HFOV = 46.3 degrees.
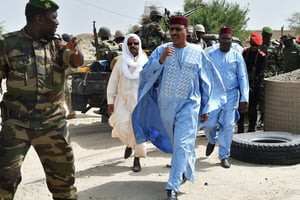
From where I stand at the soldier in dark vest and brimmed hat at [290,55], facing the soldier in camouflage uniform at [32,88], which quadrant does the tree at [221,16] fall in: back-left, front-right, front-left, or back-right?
back-right

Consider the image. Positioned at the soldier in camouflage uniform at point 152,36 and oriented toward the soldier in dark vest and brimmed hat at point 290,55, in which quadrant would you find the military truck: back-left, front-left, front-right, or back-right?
back-right

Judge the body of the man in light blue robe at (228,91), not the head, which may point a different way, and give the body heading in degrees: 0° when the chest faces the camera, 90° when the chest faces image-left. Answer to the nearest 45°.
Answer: approximately 0°

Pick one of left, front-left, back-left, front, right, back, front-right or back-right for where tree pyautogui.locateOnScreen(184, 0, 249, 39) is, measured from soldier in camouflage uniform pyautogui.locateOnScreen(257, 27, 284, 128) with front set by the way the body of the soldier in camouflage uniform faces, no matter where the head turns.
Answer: back-right

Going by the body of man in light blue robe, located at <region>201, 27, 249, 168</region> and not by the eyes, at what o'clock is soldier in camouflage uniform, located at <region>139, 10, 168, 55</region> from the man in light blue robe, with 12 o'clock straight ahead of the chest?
The soldier in camouflage uniform is roughly at 5 o'clock from the man in light blue robe.

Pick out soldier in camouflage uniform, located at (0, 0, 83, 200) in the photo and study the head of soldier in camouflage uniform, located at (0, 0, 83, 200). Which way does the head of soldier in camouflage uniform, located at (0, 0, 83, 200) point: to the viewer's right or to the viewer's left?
to the viewer's right

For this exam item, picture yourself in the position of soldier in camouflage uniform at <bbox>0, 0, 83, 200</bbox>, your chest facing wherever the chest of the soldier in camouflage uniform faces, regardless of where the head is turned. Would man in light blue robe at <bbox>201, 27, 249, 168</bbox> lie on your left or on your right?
on your left

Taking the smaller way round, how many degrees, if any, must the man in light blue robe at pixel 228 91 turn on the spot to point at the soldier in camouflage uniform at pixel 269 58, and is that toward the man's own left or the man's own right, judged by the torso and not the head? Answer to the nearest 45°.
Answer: approximately 180°

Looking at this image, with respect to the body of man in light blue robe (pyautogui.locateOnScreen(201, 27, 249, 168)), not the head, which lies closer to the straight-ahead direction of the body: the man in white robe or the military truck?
the man in white robe
